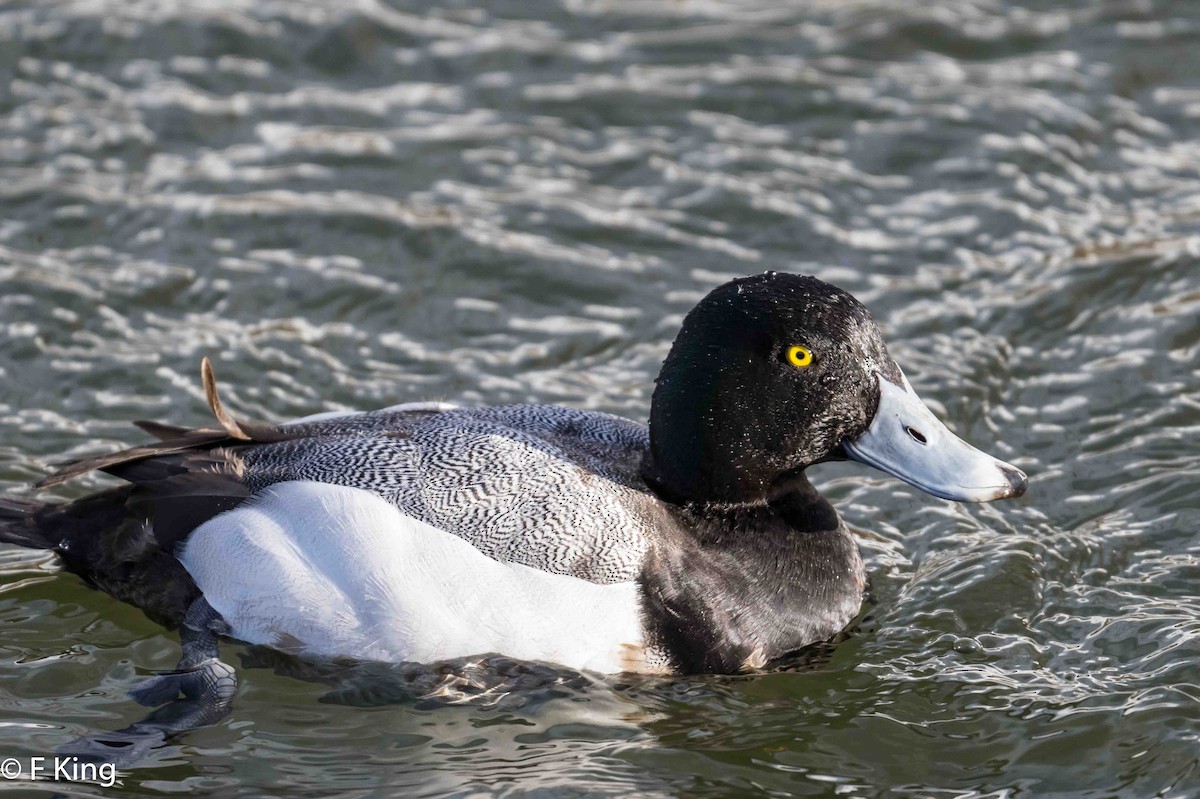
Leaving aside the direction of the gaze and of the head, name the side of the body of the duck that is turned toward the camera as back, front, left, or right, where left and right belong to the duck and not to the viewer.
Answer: right
